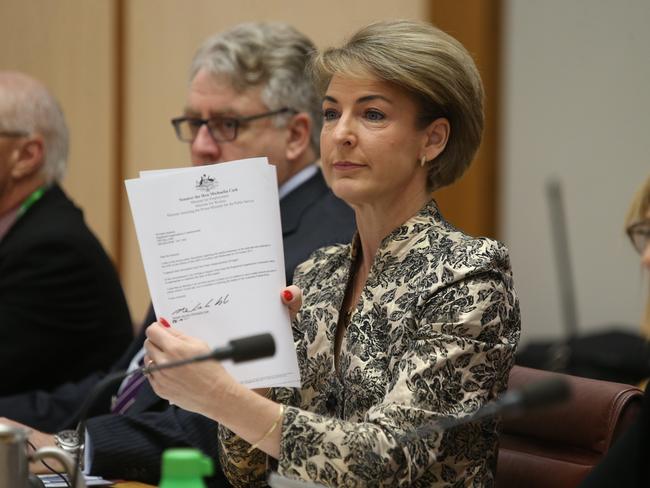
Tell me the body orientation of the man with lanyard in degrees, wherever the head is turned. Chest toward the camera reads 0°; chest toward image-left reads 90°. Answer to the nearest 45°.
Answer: approximately 90°

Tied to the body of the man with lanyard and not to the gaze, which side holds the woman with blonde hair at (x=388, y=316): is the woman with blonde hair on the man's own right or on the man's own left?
on the man's own left

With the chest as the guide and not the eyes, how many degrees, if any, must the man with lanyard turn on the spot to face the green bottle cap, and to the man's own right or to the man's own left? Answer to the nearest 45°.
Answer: approximately 90° to the man's own left

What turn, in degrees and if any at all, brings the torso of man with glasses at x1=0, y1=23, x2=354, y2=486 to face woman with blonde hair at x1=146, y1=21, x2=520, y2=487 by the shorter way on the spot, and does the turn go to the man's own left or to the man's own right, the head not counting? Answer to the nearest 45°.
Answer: approximately 45° to the man's own left
